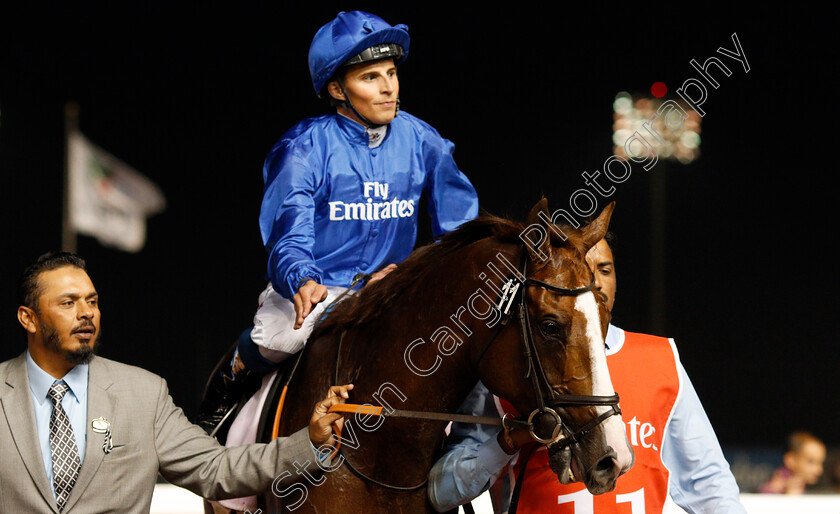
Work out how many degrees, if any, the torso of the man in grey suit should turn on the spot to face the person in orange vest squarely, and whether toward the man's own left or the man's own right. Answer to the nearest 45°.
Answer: approximately 90° to the man's own left

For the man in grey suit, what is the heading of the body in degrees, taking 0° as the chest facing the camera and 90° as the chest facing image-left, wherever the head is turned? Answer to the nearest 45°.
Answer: approximately 0°

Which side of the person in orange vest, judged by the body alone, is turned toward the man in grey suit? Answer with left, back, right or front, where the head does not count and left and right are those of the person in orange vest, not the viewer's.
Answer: right

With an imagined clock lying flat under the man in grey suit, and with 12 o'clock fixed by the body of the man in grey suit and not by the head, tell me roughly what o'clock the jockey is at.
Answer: The jockey is roughly at 8 o'clock from the man in grey suit.

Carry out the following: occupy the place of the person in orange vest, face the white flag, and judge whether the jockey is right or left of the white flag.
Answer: left

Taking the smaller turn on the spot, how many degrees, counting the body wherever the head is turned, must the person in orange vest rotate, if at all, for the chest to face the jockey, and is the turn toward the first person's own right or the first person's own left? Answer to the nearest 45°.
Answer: approximately 90° to the first person's own right

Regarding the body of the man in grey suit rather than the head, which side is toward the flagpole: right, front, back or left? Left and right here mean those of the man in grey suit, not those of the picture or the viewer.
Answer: back

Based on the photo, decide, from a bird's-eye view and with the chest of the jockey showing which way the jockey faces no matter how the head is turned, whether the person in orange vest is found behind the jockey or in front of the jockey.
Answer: in front

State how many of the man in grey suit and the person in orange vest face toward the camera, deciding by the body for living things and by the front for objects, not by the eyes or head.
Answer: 2

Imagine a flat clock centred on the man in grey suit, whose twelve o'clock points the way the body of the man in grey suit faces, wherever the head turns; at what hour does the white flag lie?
The white flag is roughly at 6 o'clock from the man in grey suit.

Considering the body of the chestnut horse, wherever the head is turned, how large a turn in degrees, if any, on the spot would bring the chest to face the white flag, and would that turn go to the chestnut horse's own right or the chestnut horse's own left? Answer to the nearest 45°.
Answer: approximately 180°

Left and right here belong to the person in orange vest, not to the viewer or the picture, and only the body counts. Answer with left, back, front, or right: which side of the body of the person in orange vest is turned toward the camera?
front
